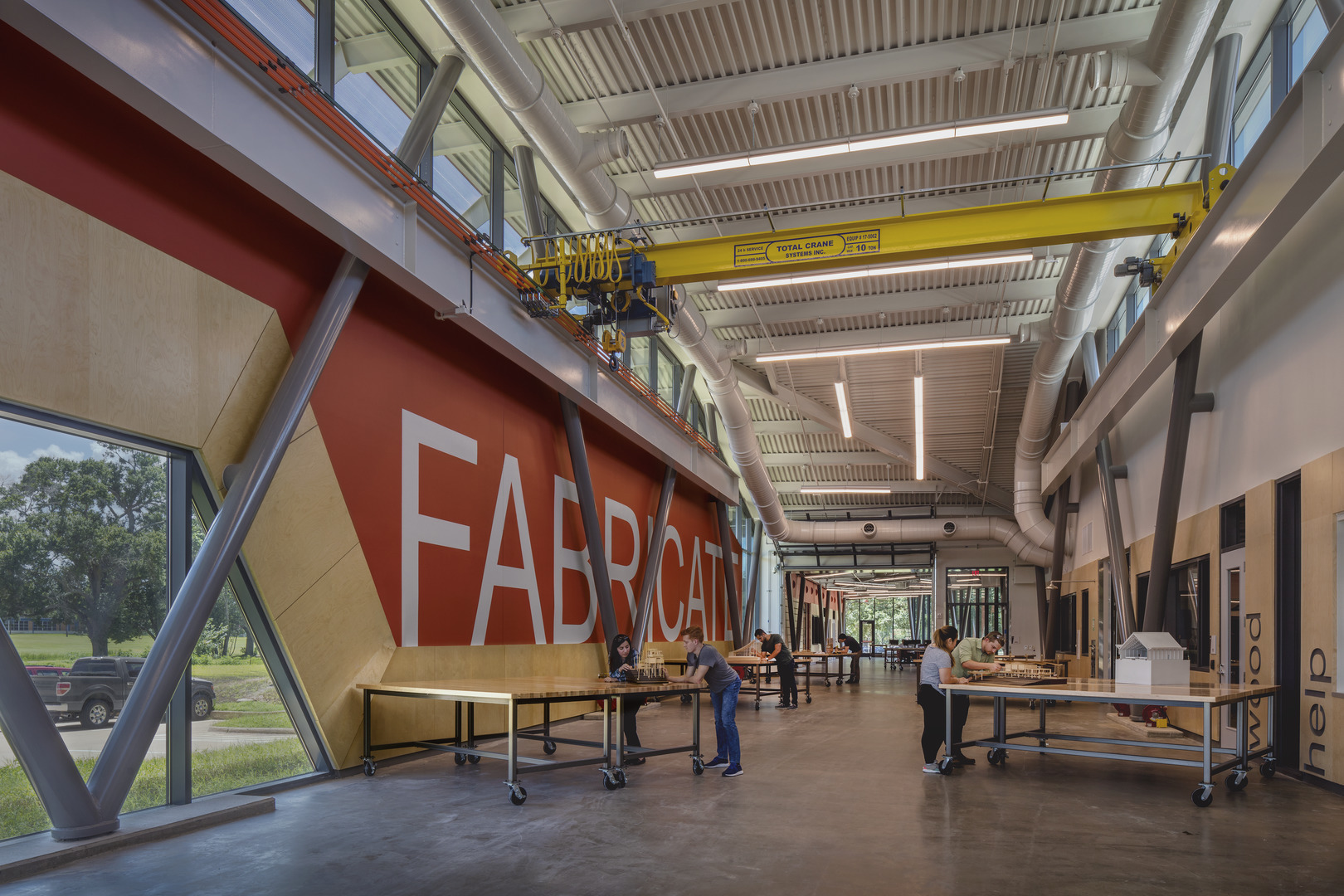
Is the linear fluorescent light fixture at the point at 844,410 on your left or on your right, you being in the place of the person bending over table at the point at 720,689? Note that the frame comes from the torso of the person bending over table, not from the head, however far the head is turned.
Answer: on your right

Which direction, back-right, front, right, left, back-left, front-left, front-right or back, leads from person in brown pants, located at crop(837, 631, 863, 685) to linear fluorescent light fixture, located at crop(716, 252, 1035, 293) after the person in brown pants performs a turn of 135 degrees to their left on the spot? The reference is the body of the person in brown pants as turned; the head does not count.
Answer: front-right

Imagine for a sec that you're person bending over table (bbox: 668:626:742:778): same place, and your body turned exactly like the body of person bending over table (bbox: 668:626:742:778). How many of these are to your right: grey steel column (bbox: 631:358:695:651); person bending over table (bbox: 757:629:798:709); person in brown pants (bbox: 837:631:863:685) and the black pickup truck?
3

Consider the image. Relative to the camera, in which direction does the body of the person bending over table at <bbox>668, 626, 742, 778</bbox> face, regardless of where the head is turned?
to the viewer's left

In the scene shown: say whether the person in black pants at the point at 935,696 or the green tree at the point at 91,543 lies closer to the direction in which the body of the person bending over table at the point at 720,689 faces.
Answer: the green tree

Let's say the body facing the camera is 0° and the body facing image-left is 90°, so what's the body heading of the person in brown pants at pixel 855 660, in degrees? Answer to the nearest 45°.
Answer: approximately 90°

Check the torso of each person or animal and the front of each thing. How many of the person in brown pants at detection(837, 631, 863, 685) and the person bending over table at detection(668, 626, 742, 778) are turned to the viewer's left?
2

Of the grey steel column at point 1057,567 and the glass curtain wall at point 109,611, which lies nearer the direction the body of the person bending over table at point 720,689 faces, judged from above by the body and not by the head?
the glass curtain wall
